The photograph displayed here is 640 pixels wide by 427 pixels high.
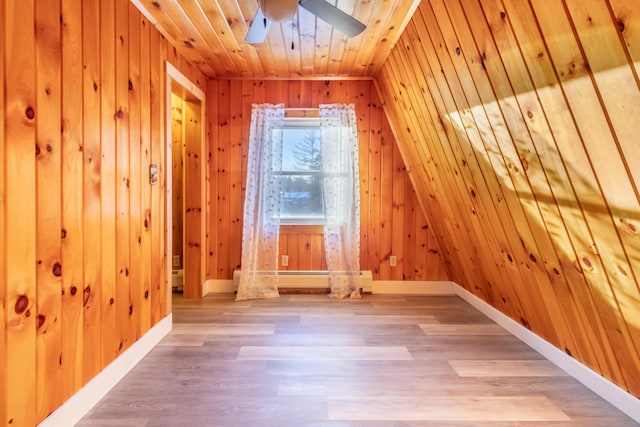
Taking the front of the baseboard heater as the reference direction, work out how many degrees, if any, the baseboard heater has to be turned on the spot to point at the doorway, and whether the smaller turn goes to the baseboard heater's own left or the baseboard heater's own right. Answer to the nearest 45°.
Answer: approximately 90° to the baseboard heater's own right

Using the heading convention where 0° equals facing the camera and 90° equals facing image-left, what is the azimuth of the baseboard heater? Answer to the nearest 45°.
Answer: approximately 0°
